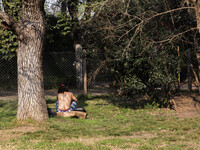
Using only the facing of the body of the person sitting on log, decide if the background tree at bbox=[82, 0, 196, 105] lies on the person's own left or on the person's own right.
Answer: on the person's own right

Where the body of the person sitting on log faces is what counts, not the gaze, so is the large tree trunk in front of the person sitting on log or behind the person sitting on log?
behind

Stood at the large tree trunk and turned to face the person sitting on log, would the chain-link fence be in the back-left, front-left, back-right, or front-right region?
front-left

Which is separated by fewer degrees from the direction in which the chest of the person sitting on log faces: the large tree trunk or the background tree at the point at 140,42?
the background tree

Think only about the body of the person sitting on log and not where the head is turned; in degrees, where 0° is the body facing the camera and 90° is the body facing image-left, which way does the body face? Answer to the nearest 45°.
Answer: approximately 180°

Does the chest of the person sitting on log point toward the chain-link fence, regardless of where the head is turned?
yes
